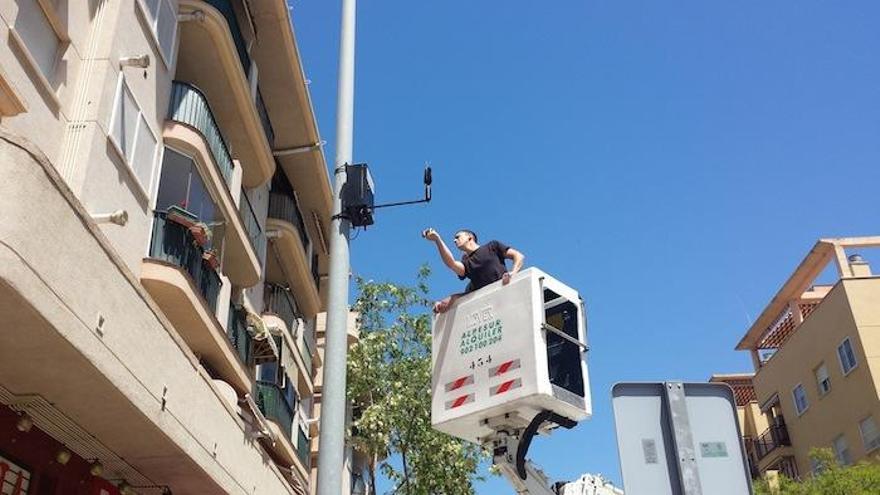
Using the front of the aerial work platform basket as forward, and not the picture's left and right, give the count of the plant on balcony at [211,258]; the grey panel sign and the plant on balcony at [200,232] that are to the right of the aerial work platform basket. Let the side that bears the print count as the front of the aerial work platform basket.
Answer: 2

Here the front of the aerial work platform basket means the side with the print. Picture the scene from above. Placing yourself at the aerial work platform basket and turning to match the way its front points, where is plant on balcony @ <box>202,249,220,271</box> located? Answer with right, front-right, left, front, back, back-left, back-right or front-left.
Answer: right

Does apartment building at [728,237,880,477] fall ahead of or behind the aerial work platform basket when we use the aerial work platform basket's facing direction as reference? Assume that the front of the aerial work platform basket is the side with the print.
behind

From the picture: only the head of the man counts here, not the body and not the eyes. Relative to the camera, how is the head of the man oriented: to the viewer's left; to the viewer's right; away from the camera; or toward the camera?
to the viewer's left
